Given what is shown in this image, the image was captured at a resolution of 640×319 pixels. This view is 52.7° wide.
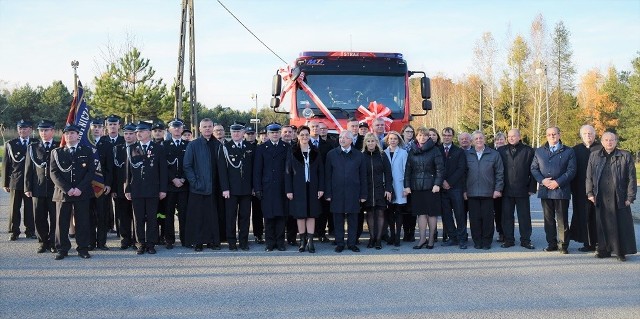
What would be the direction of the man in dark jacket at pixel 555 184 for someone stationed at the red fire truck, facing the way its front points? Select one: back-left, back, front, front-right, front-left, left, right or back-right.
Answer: front-left

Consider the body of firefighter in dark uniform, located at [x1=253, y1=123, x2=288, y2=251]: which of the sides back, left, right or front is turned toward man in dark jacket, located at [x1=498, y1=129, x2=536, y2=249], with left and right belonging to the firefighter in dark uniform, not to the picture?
left

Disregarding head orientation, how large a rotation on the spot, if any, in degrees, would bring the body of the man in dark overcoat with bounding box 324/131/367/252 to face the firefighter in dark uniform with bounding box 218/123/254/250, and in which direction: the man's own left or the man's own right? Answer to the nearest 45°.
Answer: approximately 90° to the man's own right

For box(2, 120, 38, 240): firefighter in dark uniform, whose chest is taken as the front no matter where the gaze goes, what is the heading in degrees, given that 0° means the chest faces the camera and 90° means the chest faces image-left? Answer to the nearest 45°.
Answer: approximately 0°

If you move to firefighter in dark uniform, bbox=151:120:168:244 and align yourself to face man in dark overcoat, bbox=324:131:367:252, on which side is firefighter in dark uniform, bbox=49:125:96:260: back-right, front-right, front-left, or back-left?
back-right

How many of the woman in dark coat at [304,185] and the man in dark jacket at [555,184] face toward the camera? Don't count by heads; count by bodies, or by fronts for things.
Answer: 2

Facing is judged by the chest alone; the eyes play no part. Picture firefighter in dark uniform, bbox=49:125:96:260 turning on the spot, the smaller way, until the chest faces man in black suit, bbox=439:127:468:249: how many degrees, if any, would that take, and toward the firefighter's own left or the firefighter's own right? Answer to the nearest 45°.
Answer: approximately 90° to the firefighter's own left

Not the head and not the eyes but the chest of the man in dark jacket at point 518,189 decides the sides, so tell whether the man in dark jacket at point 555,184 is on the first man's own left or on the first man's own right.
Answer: on the first man's own left

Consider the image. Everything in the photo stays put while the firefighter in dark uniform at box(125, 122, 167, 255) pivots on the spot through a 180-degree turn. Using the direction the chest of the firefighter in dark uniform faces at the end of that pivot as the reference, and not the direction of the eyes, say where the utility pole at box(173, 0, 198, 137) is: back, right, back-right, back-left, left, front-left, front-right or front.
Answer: front

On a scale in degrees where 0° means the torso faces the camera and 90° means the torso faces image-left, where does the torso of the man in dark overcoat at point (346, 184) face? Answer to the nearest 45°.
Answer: approximately 0°

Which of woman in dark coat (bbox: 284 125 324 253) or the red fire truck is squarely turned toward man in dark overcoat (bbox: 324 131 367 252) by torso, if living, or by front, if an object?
the red fire truck
